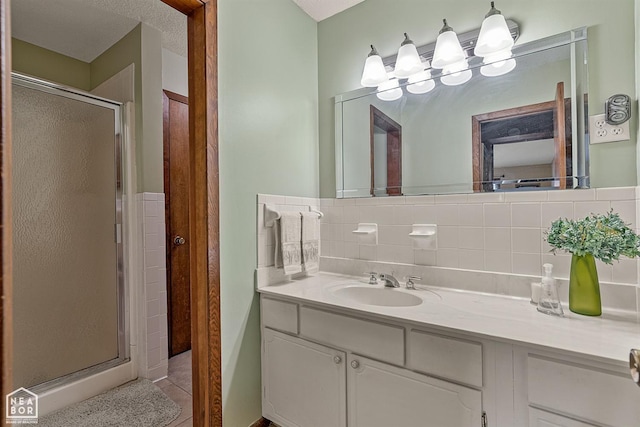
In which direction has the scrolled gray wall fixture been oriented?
toward the camera

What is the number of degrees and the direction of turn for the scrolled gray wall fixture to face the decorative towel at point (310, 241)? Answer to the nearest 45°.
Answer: approximately 90° to its right

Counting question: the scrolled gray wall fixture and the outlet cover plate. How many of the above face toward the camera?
2

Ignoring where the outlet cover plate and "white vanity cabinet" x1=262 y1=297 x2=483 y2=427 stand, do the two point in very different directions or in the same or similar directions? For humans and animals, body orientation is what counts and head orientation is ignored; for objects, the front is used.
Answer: same or similar directions

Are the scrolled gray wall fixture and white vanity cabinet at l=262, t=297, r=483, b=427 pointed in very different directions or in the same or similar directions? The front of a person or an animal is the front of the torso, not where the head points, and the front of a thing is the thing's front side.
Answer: same or similar directions

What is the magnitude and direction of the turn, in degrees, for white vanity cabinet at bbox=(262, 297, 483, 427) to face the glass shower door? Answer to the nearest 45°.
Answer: approximately 45° to its right

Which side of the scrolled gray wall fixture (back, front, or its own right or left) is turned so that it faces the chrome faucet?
right

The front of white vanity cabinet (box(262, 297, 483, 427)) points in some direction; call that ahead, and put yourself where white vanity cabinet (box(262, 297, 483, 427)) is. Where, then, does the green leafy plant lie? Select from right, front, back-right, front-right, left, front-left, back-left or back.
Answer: back-left

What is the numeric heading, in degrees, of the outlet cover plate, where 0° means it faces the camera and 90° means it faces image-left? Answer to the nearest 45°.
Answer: approximately 0°

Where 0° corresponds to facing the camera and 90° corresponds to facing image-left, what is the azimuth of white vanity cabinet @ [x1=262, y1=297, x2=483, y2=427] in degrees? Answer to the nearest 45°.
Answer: approximately 45°
